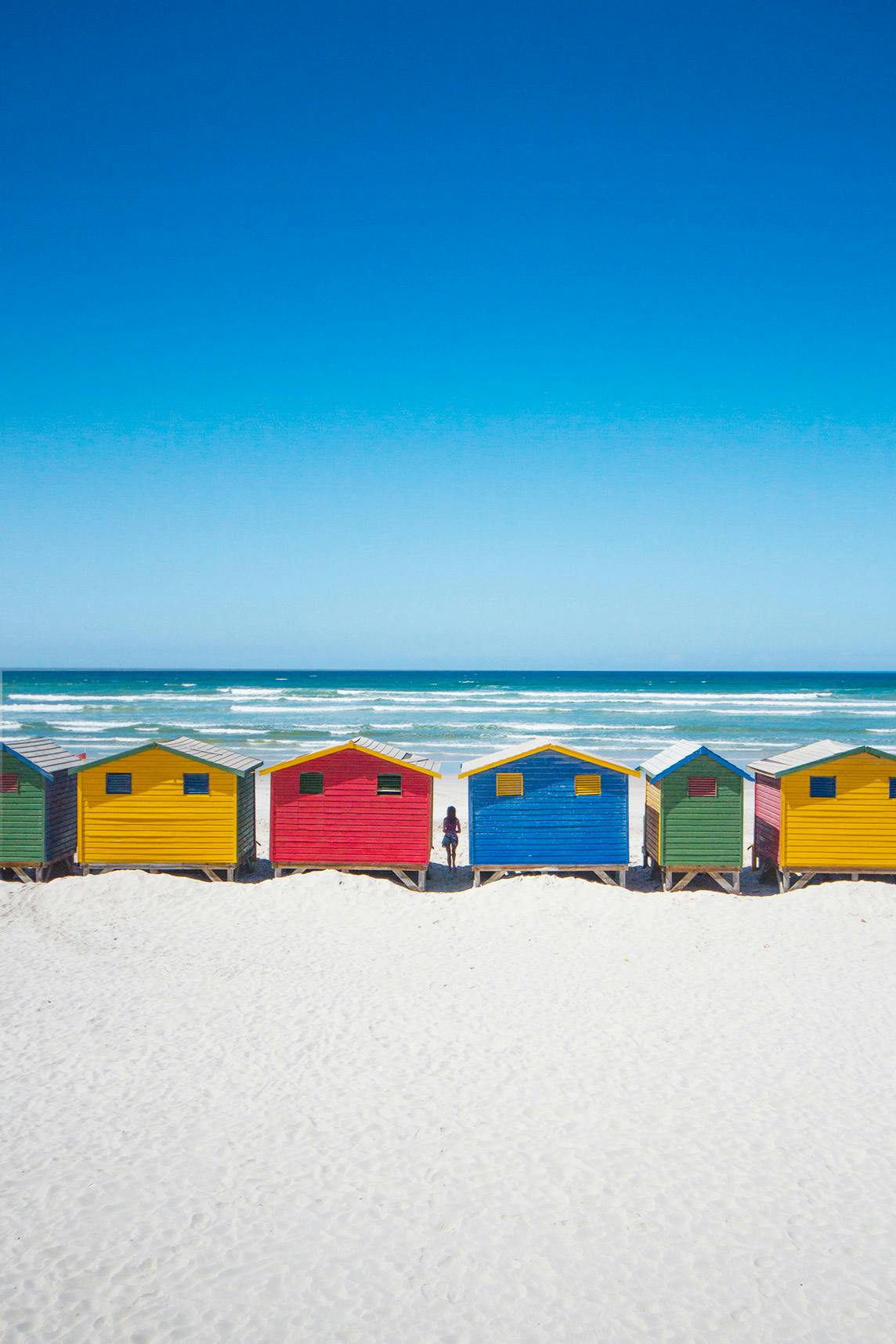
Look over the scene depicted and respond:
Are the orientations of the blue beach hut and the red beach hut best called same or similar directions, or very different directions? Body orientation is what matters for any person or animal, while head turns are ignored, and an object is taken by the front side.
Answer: same or similar directions

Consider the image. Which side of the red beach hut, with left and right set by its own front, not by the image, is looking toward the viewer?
back

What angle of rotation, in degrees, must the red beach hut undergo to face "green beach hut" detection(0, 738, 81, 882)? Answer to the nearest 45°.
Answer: approximately 90° to its left

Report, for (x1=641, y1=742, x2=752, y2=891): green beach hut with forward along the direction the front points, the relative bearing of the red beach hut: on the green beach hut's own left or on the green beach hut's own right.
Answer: on the green beach hut's own left

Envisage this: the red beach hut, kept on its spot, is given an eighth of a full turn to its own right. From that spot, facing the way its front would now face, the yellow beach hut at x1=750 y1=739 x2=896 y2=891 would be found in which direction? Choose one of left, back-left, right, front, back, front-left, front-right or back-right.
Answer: front-right

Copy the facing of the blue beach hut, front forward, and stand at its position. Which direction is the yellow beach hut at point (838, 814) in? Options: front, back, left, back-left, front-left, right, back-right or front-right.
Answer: right

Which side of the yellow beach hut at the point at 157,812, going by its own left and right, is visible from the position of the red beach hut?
right

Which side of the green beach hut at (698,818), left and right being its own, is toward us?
back

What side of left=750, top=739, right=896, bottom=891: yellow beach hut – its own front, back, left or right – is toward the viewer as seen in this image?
back

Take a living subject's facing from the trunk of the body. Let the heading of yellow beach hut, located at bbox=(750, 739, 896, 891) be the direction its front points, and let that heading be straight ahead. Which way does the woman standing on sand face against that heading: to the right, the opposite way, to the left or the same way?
the same way

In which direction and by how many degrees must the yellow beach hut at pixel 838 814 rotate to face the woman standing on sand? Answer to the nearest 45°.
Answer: approximately 90° to its left

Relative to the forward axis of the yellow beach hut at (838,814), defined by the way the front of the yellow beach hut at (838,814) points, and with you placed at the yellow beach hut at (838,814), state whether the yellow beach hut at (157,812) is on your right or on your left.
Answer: on your left

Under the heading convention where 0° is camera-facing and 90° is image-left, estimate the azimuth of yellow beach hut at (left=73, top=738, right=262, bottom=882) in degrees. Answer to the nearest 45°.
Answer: approximately 180°

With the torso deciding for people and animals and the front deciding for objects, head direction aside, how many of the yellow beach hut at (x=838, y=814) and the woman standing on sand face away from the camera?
2

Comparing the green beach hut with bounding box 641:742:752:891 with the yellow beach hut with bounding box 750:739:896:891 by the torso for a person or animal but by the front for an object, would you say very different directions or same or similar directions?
same or similar directions

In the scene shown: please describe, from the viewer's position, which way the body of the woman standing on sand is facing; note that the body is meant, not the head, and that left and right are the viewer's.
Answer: facing away from the viewer

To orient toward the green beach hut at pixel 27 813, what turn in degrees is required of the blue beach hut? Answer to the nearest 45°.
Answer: approximately 90° to its left

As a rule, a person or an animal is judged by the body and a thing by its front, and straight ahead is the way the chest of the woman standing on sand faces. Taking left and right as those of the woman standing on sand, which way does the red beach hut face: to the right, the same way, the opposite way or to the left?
the same way
